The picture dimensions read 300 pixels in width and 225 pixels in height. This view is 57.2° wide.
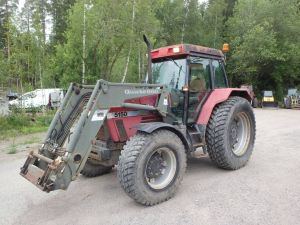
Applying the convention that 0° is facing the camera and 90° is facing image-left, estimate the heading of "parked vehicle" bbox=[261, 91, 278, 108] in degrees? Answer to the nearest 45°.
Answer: approximately 0°

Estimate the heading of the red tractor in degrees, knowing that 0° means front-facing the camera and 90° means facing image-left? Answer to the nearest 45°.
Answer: approximately 45°

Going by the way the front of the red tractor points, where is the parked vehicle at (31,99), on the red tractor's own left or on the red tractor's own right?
on the red tractor's own right

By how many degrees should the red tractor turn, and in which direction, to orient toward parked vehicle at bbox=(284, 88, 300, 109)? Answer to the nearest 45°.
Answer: approximately 180°

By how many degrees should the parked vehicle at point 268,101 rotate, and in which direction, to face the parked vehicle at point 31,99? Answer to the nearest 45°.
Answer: approximately 45° to its right

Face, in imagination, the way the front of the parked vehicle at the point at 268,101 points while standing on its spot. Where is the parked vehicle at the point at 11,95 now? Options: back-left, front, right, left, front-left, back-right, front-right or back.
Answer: front-right

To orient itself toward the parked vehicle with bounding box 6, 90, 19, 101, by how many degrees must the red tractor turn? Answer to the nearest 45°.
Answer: approximately 90° to its right

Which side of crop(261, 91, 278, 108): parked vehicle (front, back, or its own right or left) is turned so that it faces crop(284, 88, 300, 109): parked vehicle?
left
